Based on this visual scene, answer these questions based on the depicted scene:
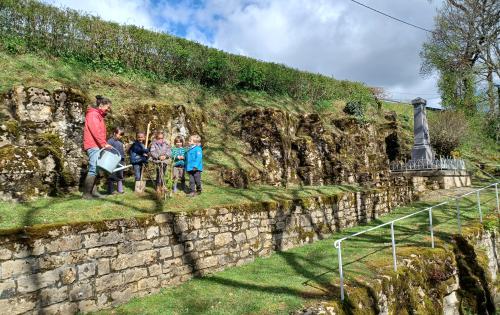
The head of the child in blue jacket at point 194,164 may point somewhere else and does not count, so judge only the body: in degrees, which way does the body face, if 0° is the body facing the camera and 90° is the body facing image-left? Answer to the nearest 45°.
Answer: approximately 45°

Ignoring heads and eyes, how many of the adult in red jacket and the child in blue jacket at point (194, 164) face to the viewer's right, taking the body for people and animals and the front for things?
1

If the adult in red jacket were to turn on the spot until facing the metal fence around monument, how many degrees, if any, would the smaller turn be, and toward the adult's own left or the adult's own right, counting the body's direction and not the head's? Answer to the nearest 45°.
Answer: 0° — they already face it

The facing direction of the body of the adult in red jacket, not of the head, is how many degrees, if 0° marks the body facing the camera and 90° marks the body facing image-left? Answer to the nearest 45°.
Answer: approximately 270°

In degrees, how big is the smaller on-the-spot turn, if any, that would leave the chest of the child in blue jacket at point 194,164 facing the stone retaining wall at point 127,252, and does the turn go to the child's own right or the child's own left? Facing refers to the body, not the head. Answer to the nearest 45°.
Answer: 0° — they already face it

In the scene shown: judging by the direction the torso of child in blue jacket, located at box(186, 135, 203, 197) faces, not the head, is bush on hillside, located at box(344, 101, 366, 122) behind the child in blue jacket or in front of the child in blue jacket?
behind

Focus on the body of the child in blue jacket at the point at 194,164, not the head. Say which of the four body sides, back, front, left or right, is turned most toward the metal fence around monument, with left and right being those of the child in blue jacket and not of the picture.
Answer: back

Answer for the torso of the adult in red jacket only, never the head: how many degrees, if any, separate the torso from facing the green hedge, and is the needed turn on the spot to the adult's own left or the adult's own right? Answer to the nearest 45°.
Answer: approximately 90° to the adult's own left

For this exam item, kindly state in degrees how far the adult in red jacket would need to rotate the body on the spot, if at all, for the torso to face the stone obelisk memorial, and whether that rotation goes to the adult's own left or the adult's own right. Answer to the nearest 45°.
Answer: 0° — they already face it

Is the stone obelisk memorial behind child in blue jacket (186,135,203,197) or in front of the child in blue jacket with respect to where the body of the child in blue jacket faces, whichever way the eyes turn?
behind

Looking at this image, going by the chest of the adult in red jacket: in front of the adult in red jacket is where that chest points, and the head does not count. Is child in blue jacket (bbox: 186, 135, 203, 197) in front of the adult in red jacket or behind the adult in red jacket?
in front
